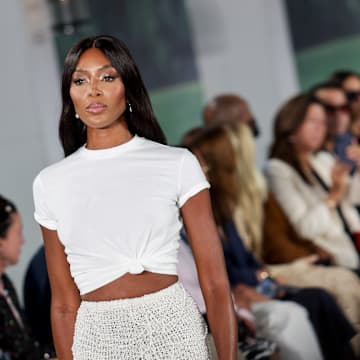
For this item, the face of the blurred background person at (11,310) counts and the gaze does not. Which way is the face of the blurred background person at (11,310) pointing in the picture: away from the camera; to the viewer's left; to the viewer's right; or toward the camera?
to the viewer's right

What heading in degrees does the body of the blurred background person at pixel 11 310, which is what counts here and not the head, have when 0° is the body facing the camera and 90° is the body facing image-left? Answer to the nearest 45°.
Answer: approximately 270°

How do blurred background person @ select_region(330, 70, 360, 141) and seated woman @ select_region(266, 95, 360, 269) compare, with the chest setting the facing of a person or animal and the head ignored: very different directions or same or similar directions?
same or similar directions

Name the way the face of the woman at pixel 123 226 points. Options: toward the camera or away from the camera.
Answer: toward the camera

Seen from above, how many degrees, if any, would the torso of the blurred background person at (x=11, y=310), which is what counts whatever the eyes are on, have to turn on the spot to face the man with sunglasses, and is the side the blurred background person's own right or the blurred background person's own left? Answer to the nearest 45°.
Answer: approximately 45° to the blurred background person's own left

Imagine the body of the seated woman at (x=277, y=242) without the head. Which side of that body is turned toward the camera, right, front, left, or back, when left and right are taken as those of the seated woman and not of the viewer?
right
